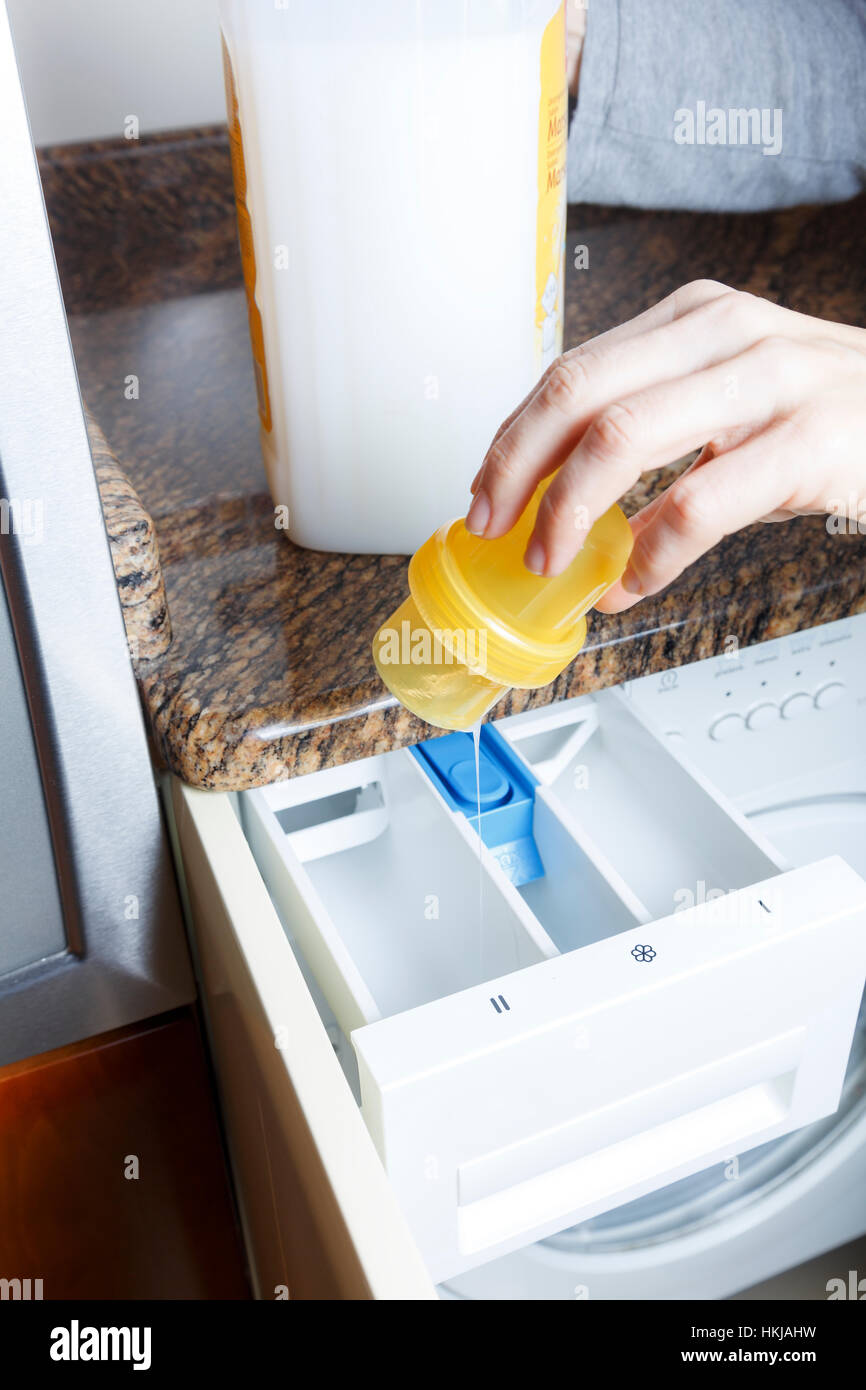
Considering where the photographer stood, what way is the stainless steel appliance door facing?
facing the viewer and to the right of the viewer

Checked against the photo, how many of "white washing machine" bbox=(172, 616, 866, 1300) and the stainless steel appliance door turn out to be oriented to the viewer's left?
0

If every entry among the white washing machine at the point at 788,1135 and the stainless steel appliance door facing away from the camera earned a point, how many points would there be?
0
